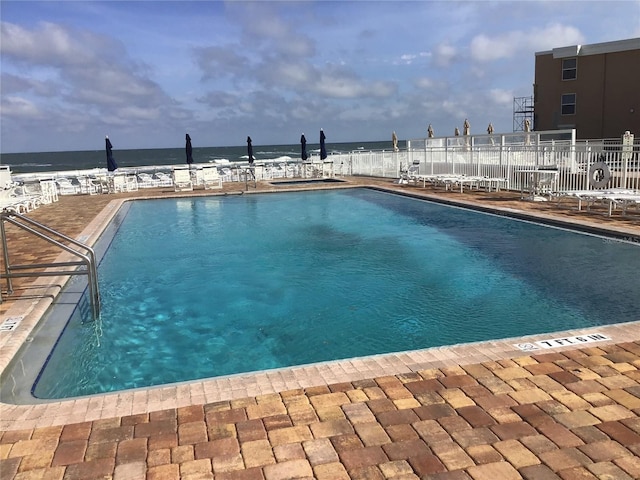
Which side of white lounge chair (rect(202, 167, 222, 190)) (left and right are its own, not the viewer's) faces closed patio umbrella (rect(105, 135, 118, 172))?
right

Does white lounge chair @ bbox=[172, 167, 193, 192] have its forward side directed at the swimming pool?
yes

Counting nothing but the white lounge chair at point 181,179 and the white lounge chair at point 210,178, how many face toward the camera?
2

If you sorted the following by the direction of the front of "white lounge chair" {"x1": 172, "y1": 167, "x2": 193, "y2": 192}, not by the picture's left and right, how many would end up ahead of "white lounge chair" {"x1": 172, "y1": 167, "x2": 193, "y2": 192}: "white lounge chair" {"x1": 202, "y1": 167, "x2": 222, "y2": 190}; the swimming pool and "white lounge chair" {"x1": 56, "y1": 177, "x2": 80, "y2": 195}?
1

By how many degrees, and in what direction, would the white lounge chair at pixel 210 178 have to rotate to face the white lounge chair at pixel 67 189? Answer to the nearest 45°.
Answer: approximately 90° to its right

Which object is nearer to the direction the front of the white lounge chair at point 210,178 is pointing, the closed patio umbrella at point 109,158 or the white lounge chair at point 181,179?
the white lounge chair

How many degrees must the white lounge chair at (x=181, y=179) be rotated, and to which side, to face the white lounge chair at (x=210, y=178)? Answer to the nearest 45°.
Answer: approximately 135° to its left
